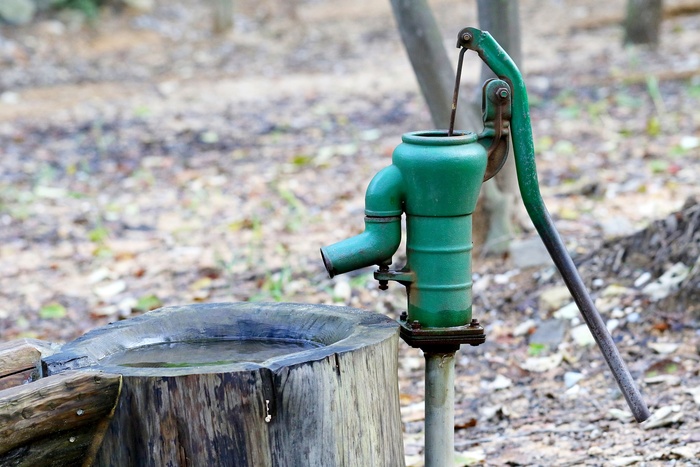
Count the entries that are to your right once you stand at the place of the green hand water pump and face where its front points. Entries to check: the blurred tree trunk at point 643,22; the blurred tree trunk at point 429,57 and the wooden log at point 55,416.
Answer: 2

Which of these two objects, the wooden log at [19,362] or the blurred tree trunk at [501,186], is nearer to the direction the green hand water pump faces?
the wooden log

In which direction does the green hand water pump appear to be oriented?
to the viewer's left

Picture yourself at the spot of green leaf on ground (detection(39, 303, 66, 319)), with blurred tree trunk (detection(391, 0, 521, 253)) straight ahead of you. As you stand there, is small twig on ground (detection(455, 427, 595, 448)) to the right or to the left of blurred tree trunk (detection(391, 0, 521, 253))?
right

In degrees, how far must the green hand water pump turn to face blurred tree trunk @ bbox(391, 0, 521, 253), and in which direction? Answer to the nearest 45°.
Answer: approximately 90° to its right

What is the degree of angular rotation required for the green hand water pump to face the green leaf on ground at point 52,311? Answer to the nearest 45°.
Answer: approximately 45° to its right

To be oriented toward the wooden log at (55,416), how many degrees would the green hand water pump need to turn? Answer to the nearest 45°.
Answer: approximately 45° to its left

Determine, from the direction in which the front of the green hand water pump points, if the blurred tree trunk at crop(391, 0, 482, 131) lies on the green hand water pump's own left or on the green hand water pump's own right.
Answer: on the green hand water pump's own right

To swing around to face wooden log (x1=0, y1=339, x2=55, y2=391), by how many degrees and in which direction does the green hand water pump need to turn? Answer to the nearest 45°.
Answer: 0° — it already faces it

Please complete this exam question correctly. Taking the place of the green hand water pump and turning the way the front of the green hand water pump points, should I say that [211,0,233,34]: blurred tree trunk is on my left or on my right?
on my right

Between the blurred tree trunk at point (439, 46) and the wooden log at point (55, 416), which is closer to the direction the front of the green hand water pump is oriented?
the wooden log

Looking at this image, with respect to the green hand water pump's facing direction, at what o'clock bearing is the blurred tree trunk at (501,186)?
The blurred tree trunk is roughly at 3 o'clock from the green hand water pump.

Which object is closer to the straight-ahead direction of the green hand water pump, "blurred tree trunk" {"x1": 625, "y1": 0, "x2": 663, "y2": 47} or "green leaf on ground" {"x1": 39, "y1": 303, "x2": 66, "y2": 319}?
the green leaf on ground
